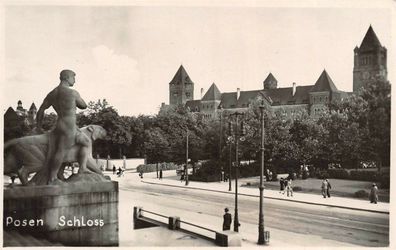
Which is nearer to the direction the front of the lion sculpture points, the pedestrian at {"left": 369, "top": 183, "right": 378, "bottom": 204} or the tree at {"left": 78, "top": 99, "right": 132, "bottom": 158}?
the pedestrian

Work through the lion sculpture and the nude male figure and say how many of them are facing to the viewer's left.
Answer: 0

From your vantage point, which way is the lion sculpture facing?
to the viewer's right

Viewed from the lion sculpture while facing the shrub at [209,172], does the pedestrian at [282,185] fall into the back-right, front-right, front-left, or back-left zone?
front-right
